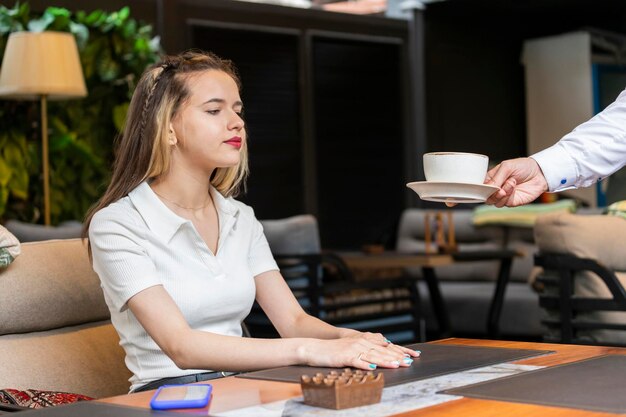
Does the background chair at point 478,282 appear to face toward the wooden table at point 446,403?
yes

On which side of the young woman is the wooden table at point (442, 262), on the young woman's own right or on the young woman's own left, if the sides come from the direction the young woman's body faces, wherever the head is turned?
on the young woman's own left

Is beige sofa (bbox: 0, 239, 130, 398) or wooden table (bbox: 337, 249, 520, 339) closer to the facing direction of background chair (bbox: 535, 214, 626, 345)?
the wooden table

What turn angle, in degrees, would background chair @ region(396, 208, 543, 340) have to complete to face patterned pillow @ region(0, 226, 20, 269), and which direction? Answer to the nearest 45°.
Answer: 0° — it already faces it
